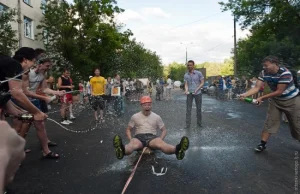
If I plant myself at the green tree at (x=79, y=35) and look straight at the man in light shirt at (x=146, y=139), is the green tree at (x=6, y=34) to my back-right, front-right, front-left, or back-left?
front-right

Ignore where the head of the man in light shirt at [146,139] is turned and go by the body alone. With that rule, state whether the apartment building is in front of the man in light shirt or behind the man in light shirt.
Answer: behind

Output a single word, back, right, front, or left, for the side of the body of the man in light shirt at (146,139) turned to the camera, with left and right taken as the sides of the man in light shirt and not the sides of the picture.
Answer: front

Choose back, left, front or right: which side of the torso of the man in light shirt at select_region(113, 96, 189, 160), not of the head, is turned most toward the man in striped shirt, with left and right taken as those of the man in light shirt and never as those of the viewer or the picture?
left

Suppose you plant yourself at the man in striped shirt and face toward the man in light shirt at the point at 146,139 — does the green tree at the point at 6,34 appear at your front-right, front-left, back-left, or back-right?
front-right

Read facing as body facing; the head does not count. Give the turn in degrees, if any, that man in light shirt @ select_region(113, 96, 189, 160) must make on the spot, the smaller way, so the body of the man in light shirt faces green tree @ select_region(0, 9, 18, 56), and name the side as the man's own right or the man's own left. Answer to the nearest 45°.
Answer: approximately 135° to the man's own right

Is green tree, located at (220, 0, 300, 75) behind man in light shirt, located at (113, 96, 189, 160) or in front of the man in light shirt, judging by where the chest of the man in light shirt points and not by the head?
behind

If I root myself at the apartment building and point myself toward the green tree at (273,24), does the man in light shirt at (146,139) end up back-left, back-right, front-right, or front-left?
front-right

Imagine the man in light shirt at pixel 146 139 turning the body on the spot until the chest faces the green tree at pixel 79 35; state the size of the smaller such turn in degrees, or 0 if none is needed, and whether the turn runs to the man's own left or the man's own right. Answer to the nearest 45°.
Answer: approximately 180°
